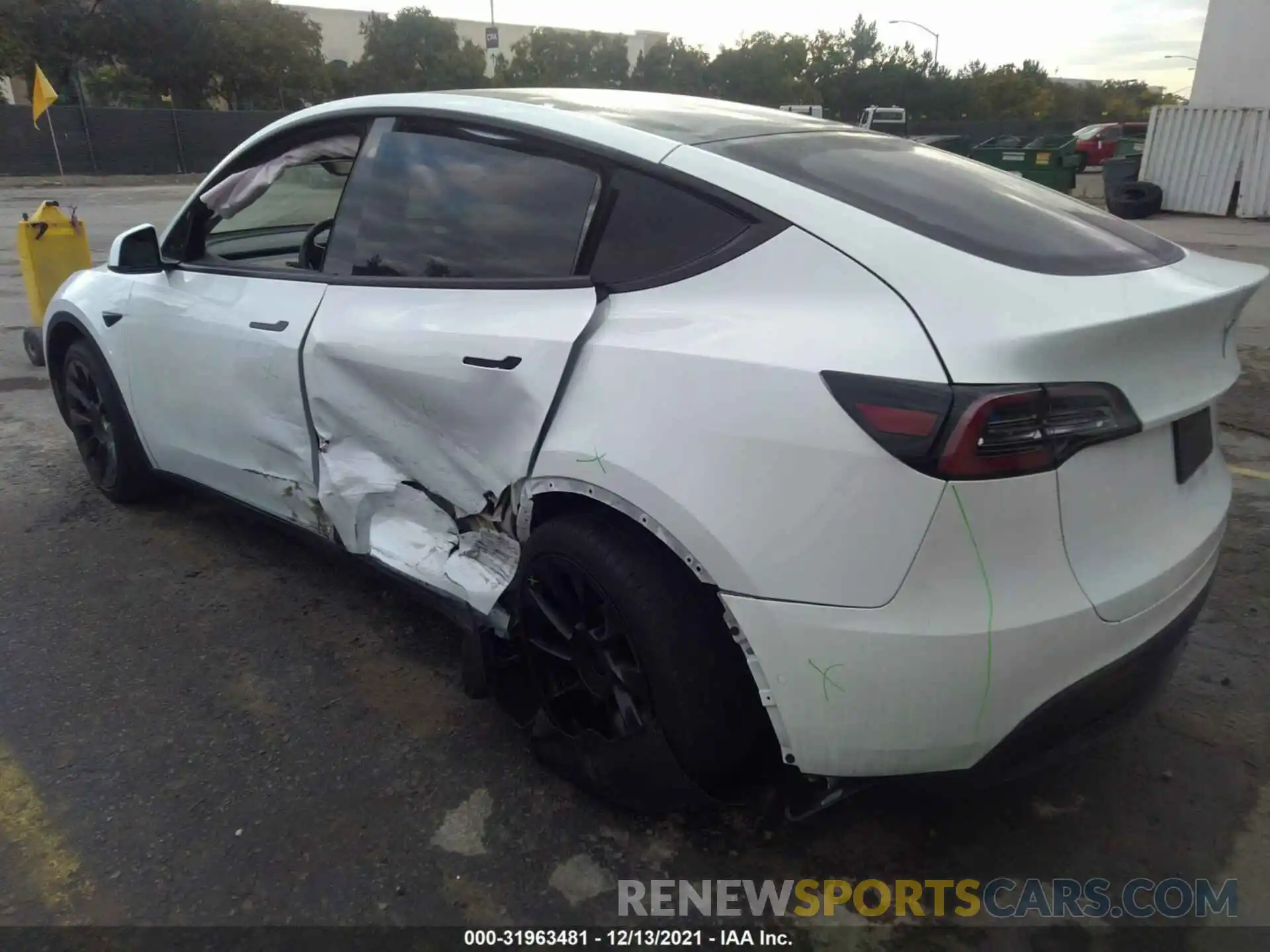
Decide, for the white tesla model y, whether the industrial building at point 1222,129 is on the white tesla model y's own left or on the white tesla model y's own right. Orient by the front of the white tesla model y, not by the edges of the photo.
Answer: on the white tesla model y's own right

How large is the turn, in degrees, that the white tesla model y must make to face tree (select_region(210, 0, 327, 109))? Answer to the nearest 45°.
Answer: approximately 45° to its right

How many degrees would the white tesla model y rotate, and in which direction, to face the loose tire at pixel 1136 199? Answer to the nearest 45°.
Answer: approximately 90° to its right

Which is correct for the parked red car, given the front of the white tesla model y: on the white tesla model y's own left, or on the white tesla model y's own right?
on the white tesla model y's own right

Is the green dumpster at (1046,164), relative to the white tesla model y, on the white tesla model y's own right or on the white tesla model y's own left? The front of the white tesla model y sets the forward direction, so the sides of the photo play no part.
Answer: on the white tesla model y's own right

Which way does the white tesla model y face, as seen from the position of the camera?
facing away from the viewer and to the left of the viewer

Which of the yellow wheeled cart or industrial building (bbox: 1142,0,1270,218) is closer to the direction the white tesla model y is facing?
the yellow wheeled cart

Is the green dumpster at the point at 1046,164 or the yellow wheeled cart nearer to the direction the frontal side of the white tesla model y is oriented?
the yellow wheeled cart

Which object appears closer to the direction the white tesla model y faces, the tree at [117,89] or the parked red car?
the tree
